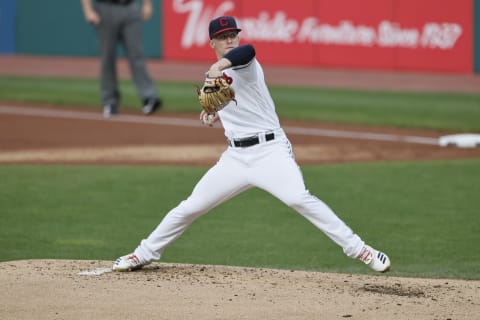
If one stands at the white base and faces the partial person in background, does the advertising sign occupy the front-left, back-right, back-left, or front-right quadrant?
front-right

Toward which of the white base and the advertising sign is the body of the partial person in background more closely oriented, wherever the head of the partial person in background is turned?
the white base

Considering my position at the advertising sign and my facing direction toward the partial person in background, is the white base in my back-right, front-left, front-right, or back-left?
front-left

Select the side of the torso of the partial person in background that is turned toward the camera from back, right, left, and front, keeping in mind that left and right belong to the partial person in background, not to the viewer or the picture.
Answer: front

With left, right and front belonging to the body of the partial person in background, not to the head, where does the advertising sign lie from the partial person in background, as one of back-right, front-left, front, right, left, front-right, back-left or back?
back-left

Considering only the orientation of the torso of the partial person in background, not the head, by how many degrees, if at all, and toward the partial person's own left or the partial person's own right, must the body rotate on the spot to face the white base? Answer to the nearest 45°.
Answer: approximately 45° to the partial person's own left
